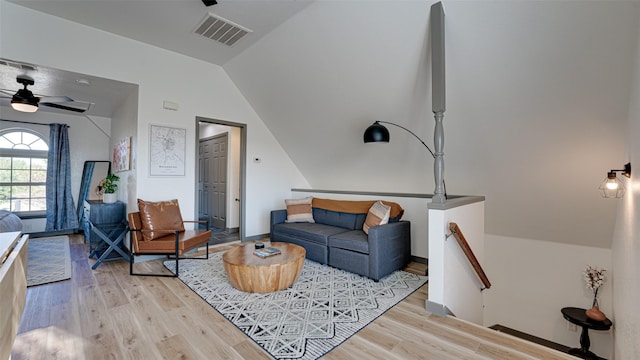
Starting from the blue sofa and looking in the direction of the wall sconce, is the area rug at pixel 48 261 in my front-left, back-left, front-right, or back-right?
back-right

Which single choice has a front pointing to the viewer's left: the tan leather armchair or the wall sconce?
the wall sconce

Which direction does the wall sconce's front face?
to the viewer's left

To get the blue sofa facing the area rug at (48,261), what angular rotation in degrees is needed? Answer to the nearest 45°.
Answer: approximately 45° to its right

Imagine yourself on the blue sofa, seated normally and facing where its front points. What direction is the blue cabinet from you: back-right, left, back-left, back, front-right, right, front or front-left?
front-right

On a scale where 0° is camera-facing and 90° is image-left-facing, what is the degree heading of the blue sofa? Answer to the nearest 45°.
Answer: approximately 45°

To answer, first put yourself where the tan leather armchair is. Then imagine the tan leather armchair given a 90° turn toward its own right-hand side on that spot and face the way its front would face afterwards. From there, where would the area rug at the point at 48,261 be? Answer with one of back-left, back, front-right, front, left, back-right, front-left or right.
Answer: right

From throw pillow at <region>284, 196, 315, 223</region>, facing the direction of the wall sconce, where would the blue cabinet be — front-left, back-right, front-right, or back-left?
back-right

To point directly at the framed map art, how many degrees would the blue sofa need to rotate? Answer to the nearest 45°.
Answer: approximately 45° to its right

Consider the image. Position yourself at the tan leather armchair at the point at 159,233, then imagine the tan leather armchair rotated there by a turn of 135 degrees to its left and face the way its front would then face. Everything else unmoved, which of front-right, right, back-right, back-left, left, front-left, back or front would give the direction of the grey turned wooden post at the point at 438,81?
back-right

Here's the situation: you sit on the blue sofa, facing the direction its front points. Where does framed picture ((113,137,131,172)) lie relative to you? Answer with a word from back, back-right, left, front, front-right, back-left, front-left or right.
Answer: front-right

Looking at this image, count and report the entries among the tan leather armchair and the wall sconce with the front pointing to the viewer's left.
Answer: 1

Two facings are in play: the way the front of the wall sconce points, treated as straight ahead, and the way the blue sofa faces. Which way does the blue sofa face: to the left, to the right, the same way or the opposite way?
to the left

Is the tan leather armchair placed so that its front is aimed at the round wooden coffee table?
yes

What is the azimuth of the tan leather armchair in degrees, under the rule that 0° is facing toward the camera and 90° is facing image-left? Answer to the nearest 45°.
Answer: approximately 315°
